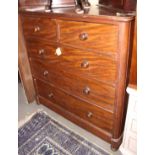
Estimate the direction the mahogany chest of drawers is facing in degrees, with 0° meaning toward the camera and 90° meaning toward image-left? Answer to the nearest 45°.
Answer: approximately 45°
